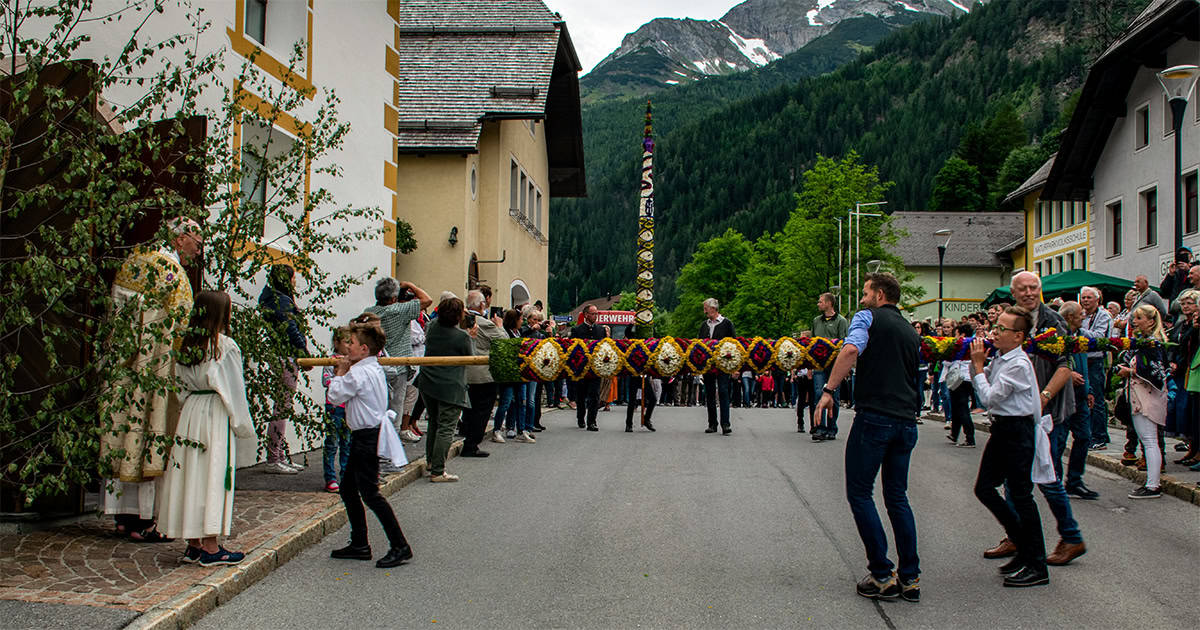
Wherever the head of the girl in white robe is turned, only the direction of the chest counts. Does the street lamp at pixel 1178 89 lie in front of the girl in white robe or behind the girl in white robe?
in front

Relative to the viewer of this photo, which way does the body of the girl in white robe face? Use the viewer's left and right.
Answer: facing away from the viewer and to the right of the viewer

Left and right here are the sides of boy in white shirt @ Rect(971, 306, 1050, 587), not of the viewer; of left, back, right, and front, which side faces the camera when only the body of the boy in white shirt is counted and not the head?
left

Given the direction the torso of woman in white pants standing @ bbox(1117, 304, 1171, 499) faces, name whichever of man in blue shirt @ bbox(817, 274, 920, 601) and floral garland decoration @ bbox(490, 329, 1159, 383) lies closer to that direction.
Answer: the floral garland decoration

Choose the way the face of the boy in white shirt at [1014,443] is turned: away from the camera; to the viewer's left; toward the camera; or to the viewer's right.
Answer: to the viewer's left

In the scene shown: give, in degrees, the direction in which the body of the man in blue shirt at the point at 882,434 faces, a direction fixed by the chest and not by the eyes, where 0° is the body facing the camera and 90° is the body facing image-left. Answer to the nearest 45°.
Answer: approximately 135°

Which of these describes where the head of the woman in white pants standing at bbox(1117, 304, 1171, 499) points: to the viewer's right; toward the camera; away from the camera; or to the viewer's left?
to the viewer's left

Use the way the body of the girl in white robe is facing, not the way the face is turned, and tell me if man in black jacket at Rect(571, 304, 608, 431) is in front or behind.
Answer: in front

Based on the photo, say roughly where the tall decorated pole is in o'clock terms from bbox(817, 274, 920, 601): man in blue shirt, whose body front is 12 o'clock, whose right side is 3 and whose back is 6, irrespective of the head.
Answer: The tall decorated pole is roughly at 1 o'clock from the man in blue shirt.

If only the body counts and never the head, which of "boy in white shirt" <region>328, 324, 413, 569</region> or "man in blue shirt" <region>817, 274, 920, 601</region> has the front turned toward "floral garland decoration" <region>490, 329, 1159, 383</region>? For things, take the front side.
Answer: the man in blue shirt

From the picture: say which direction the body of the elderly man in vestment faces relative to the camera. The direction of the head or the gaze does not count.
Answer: to the viewer's right

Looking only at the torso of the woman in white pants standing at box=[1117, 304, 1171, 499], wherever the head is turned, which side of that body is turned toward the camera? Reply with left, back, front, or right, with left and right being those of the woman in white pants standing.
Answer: left
